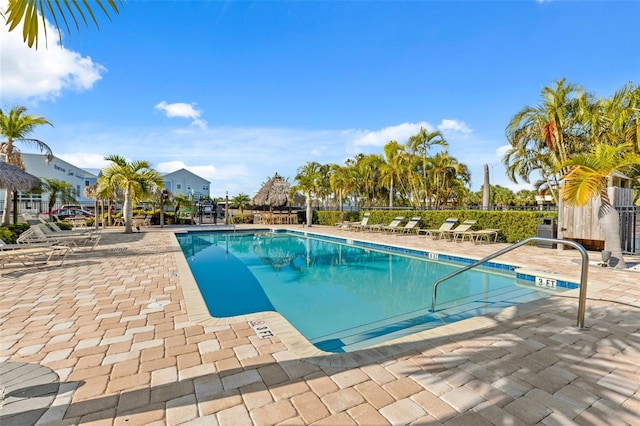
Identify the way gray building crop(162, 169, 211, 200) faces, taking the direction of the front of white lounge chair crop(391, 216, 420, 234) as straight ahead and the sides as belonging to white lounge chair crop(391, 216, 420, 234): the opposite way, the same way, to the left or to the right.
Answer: to the left

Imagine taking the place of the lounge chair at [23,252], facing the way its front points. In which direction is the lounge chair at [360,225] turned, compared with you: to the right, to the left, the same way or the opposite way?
the opposite way

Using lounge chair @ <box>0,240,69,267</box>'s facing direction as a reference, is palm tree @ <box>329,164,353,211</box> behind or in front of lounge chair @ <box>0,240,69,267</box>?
in front

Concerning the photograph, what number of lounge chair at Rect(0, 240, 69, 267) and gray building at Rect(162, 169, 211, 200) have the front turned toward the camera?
1

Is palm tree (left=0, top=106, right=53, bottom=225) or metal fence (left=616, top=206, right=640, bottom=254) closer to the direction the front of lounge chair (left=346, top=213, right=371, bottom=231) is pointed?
the palm tree

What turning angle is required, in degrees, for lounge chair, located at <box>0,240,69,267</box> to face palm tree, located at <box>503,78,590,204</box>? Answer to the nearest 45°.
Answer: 0° — it already faces it

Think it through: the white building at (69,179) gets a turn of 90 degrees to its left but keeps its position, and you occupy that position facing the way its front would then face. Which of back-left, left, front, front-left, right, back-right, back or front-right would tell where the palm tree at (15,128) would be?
back-right

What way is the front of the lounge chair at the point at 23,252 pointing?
to the viewer's right

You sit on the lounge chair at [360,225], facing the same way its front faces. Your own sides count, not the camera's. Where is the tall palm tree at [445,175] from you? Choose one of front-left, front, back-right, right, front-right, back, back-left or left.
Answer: back

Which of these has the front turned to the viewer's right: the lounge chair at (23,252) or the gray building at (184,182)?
the lounge chair

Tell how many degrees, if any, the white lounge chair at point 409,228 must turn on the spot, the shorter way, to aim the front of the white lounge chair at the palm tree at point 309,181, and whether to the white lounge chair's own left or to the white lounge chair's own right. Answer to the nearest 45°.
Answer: approximately 90° to the white lounge chair's own right

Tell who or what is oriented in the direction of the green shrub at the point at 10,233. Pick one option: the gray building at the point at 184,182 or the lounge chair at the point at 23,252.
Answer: the gray building

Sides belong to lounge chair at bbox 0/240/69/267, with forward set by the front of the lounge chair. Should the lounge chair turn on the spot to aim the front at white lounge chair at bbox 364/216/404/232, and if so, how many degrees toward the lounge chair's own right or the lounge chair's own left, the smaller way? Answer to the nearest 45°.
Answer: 0° — it already faces it
